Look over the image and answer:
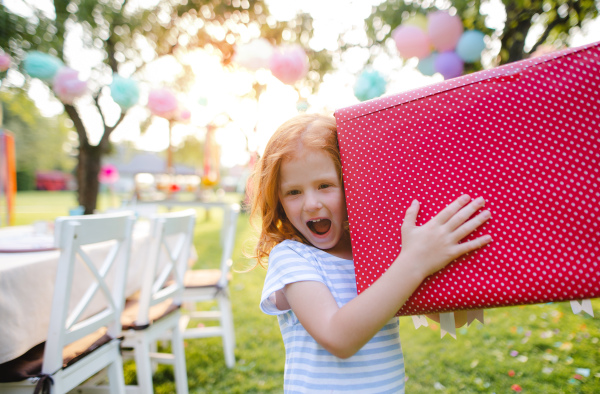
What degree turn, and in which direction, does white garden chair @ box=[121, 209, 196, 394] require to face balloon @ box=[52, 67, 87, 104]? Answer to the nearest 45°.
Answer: approximately 45° to its right

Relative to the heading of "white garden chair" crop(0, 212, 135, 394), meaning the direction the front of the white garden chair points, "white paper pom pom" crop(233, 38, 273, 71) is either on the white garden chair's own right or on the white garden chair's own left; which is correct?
on the white garden chair's own right

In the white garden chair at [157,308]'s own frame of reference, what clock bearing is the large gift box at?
The large gift box is roughly at 7 o'clock from the white garden chair.

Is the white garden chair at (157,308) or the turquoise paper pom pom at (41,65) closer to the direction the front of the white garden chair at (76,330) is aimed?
the turquoise paper pom pom

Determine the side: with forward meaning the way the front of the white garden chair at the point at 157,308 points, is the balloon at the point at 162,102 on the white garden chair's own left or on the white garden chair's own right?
on the white garden chair's own right

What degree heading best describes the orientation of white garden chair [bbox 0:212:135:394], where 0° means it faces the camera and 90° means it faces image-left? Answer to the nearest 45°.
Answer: approximately 135°

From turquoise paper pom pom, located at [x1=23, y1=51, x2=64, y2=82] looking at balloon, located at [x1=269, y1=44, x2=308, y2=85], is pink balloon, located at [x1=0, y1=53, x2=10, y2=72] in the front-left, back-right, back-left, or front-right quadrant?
back-left

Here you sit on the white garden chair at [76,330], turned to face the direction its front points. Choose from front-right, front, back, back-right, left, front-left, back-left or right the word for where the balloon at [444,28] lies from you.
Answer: back-right

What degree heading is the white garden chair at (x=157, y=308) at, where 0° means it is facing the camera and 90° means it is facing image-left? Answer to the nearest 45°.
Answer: approximately 135°

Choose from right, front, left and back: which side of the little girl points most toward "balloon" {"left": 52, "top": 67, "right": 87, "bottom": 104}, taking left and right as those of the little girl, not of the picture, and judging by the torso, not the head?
back
